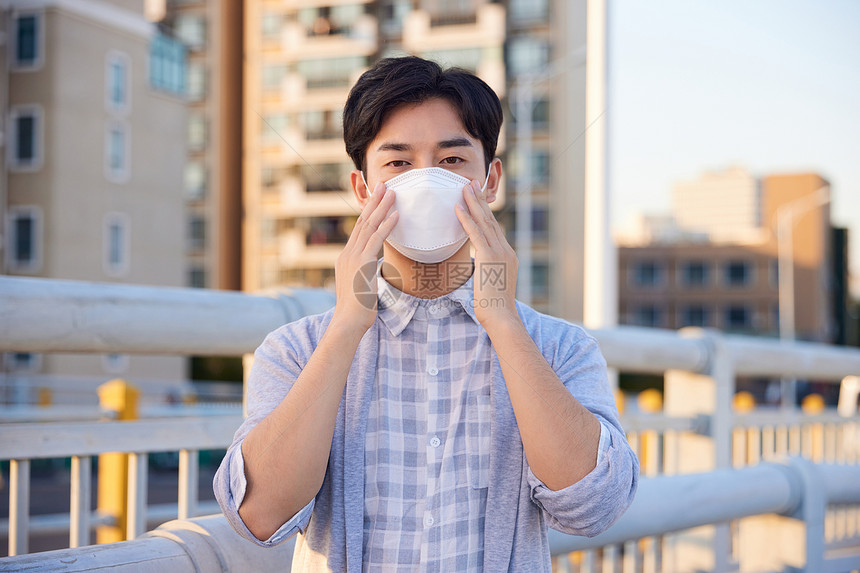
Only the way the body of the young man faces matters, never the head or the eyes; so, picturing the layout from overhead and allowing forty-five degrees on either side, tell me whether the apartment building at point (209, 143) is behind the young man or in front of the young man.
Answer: behind

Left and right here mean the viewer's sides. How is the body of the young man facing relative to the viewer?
facing the viewer

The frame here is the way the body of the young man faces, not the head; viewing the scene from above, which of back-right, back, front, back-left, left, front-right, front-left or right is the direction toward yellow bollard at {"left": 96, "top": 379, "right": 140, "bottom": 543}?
back-right

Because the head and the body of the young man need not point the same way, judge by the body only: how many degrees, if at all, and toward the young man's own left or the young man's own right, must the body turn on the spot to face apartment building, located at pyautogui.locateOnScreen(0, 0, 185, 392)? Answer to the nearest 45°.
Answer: approximately 135° to the young man's own right

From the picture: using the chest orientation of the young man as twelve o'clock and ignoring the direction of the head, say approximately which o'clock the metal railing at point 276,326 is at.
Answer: The metal railing is roughly at 5 o'clock from the young man.

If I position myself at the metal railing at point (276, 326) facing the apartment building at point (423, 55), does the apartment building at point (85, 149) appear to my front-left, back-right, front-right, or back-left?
front-left

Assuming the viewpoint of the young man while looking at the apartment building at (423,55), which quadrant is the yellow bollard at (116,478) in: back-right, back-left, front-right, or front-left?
front-left

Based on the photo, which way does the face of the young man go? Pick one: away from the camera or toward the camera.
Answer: toward the camera

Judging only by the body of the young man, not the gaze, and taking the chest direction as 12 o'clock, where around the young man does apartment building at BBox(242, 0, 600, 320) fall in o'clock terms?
The apartment building is roughly at 6 o'clock from the young man.
